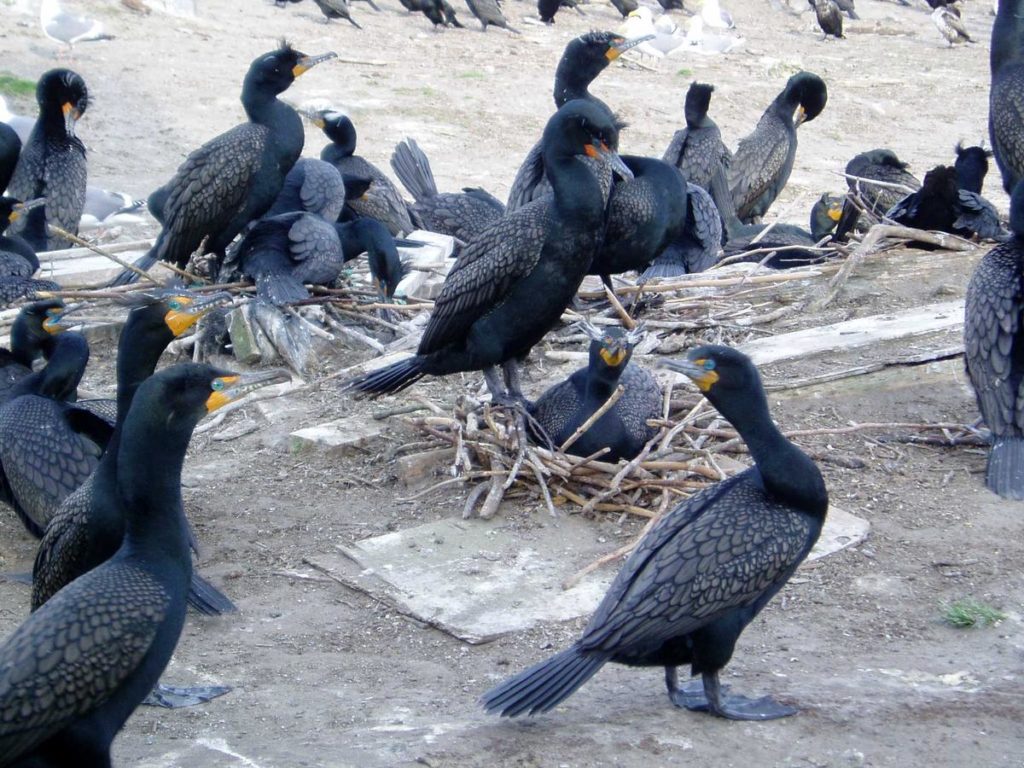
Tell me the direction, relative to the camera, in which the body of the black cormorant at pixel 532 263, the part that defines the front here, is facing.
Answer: to the viewer's right

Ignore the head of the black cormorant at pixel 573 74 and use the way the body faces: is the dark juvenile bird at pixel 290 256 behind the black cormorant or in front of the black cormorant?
behind

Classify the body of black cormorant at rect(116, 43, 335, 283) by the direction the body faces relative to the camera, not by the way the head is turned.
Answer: to the viewer's right

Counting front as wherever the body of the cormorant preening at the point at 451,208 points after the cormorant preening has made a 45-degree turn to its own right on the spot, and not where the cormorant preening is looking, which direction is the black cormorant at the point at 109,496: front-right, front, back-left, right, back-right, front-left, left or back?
front-right

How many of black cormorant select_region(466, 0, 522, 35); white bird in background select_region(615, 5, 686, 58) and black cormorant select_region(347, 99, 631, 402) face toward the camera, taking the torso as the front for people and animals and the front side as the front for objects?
0

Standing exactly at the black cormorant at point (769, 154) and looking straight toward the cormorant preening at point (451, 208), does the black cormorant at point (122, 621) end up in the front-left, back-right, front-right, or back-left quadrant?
front-left

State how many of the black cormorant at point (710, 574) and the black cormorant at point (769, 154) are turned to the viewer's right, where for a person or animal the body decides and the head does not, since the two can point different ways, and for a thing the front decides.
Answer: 2

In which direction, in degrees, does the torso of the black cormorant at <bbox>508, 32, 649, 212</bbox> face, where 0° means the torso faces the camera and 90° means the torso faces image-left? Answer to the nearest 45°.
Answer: approximately 270°

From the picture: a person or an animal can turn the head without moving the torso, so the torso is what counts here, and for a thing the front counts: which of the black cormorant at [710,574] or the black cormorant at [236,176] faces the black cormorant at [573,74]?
the black cormorant at [236,176]

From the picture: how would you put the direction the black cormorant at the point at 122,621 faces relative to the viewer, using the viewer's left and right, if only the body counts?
facing to the right of the viewer

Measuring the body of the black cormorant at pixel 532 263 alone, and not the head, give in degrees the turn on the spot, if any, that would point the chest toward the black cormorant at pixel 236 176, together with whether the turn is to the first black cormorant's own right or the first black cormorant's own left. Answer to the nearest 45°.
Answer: approximately 135° to the first black cormorant's own left

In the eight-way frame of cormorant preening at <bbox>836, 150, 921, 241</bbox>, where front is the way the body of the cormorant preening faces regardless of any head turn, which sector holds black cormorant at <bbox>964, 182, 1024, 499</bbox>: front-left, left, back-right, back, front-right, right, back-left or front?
left

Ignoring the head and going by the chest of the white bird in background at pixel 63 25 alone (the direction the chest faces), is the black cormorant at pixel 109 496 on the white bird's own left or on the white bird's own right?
on the white bird's own left

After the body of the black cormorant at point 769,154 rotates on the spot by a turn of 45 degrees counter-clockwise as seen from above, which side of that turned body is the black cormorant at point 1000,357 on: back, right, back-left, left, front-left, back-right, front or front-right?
back-right
